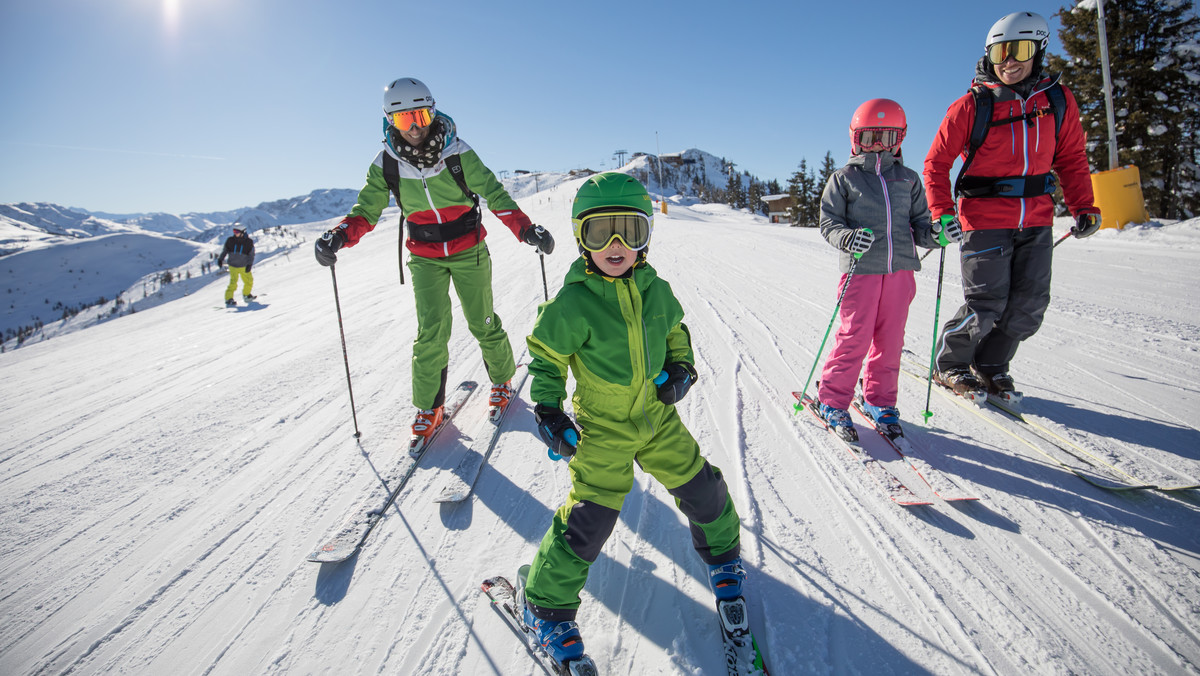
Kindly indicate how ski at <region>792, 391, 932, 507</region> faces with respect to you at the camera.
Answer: facing the viewer and to the right of the viewer

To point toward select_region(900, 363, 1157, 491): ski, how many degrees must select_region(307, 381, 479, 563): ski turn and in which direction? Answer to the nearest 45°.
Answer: approximately 135° to its left

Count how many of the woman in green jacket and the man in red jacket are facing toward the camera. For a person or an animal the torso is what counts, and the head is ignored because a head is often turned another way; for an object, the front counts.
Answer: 2

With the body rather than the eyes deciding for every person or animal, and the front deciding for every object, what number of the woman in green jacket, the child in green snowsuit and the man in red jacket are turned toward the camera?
3
